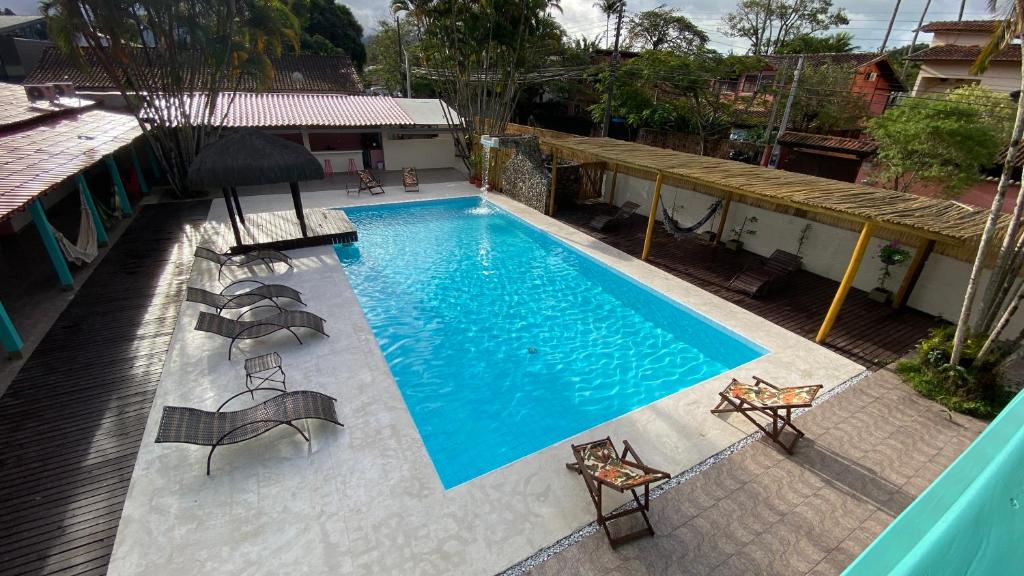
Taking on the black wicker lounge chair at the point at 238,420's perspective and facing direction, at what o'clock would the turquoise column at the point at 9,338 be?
The turquoise column is roughly at 8 o'clock from the black wicker lounge chair.

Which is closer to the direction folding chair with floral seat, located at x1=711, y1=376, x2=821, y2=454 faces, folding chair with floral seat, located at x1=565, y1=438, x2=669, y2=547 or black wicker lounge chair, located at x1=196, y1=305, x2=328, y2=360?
the black wicker lounge chair

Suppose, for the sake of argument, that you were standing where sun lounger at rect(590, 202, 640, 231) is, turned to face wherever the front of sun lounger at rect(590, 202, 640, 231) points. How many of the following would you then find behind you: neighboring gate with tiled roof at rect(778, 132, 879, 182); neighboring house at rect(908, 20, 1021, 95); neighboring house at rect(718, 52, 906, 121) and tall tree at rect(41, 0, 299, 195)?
3

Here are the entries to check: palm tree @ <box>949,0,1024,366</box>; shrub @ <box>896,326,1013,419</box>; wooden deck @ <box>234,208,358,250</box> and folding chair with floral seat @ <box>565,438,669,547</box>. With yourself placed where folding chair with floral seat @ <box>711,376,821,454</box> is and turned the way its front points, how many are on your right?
2

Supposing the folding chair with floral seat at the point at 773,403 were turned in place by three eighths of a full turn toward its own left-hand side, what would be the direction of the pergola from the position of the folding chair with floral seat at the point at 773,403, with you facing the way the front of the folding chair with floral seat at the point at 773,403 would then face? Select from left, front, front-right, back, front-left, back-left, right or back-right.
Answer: back

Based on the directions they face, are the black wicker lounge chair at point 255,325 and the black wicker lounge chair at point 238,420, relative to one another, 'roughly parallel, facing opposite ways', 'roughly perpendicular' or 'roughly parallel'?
roughly parallel

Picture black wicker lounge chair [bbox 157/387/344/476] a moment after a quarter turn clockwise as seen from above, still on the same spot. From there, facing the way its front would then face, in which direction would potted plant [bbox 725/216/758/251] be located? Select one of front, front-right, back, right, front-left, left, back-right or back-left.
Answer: left

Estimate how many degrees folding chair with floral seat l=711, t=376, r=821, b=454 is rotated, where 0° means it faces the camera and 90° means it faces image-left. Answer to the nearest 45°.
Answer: approximately 135°

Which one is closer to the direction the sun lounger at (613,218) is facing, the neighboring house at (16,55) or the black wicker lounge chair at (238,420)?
the black wicker lounge chair

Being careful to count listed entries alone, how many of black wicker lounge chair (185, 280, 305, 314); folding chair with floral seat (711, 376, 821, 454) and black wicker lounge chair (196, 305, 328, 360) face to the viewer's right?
2

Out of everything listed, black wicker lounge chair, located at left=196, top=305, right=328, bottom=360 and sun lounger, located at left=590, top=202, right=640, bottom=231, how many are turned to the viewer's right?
1

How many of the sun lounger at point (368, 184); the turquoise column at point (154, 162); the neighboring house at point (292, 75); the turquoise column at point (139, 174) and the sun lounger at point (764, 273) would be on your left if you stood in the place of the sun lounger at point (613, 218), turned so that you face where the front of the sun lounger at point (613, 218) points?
1

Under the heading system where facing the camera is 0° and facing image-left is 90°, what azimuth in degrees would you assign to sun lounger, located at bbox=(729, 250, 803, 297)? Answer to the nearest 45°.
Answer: approximately 45°

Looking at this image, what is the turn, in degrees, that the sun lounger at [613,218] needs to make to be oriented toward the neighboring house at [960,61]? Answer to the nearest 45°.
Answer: approximately 180°

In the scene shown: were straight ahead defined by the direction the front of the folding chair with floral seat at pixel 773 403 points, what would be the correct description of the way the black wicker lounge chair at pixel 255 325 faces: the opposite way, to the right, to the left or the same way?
to the right

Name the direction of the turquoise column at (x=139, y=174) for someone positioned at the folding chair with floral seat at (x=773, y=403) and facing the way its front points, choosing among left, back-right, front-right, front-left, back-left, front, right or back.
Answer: front-left
